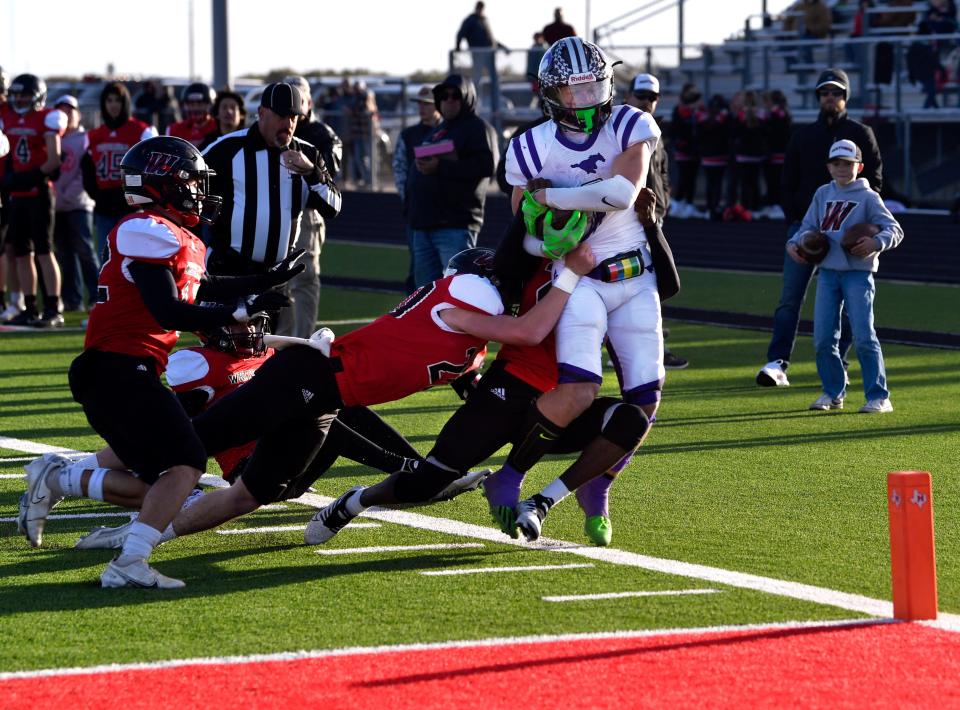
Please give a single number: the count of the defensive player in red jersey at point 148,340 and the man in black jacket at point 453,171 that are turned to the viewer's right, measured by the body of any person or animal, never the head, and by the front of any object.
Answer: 1

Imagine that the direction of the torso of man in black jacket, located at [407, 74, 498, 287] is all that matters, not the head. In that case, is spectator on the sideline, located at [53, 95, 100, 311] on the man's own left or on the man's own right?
on the man's own right

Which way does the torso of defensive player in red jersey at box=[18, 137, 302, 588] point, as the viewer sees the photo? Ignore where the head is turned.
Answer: to the viewer's right

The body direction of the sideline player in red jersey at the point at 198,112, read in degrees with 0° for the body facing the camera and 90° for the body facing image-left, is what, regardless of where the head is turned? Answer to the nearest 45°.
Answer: approximately 0°

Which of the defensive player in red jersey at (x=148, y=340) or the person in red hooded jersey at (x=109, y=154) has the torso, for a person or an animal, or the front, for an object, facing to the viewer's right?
the defensive player in red jersey

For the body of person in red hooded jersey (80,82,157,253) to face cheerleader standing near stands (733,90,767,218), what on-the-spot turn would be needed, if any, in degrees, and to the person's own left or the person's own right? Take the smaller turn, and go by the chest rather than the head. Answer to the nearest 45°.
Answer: approximately 135° to the person's own left
